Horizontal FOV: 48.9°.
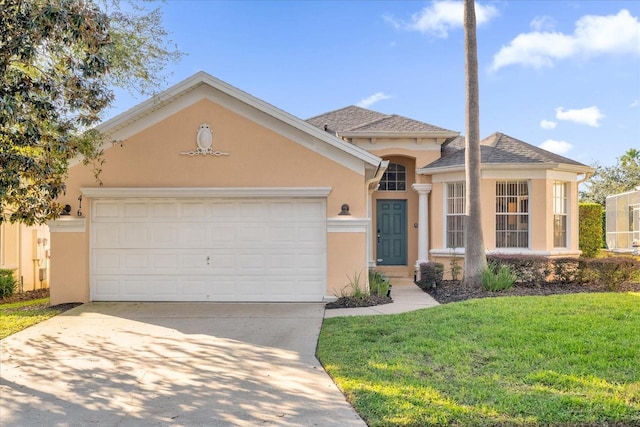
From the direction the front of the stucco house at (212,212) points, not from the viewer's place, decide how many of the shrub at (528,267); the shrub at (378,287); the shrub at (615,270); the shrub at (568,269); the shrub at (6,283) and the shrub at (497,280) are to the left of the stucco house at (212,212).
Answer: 5

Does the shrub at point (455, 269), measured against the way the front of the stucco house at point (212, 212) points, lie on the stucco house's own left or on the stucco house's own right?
on the stucco house's own left

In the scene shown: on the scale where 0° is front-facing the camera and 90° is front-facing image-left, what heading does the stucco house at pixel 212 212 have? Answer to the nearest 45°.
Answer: approximately 0°

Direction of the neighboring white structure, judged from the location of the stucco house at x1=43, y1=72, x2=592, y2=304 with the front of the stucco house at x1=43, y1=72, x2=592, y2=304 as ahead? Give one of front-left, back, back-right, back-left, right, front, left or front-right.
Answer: back-left

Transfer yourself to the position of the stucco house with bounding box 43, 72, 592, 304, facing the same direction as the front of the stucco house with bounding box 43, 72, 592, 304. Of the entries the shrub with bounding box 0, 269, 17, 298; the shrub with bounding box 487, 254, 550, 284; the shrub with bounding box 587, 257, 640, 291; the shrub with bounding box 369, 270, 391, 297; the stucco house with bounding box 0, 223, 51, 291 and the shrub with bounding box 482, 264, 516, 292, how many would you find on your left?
4

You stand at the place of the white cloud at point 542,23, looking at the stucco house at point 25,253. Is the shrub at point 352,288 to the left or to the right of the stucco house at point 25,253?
left

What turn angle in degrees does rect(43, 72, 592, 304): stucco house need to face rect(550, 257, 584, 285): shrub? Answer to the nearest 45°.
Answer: approximately 90° to its left

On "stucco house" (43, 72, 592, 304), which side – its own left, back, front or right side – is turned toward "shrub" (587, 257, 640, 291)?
left

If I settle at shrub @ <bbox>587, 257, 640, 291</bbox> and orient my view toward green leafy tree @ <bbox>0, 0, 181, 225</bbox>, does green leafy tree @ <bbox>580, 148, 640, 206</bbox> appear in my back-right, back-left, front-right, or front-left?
back-right

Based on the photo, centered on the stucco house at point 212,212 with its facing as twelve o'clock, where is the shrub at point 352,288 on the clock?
The shrub is roughly at 11 o'clock from the stucco house.

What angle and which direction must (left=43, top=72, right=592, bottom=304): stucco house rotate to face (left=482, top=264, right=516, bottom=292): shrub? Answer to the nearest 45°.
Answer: approximately 90° to its left

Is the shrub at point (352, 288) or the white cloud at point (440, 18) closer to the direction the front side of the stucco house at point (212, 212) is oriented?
the shrub
